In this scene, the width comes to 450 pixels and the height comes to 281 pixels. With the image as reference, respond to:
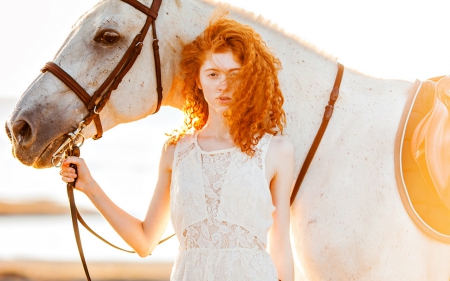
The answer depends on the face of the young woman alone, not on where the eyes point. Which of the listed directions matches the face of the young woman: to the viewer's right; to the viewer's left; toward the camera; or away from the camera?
toward the camera

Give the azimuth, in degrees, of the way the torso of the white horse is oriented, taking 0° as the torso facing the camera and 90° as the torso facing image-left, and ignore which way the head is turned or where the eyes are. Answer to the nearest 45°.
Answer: approximately 90°
